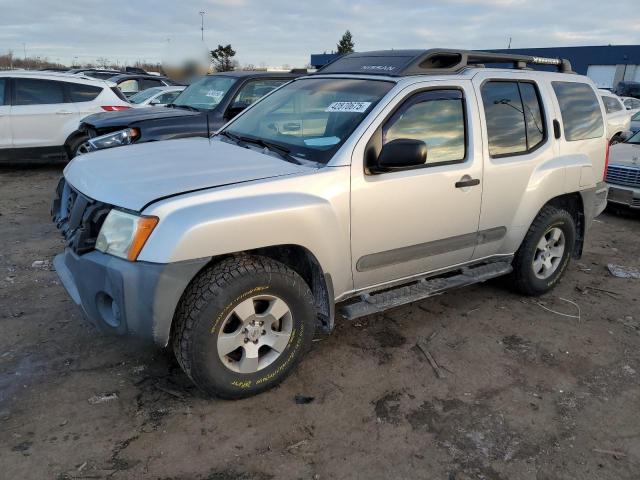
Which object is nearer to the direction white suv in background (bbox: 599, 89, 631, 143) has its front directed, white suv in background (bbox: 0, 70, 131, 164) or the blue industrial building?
the white suv in background

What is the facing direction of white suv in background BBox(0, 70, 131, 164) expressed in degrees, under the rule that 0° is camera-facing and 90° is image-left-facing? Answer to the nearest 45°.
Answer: approximately 90°

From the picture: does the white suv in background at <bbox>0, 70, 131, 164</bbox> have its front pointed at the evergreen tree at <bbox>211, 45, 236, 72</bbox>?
no

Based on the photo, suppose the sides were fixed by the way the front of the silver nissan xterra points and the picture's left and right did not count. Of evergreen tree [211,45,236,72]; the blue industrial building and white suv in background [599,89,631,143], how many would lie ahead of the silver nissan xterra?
0

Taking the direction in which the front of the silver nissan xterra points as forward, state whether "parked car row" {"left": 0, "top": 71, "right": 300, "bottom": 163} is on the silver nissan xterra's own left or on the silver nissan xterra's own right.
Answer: on the silver nissan xterra's own right

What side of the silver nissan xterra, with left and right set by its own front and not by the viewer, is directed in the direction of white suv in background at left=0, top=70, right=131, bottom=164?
right

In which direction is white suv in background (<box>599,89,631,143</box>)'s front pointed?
to the viewer's left

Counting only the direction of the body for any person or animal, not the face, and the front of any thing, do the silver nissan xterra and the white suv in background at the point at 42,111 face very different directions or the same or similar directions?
same or similar directions

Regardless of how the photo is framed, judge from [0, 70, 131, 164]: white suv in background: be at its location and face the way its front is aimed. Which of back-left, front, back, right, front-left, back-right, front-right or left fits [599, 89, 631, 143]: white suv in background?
back

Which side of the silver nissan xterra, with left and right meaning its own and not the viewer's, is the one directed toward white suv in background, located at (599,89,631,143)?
back

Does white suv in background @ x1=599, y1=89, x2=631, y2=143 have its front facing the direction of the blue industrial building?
no
